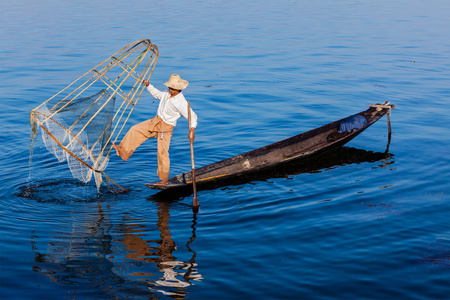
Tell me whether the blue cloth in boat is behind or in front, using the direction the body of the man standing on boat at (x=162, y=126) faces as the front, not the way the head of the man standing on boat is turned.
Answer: behind

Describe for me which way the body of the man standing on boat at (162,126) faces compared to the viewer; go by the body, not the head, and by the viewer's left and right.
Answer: facing the viewer and to the left of the viewer
